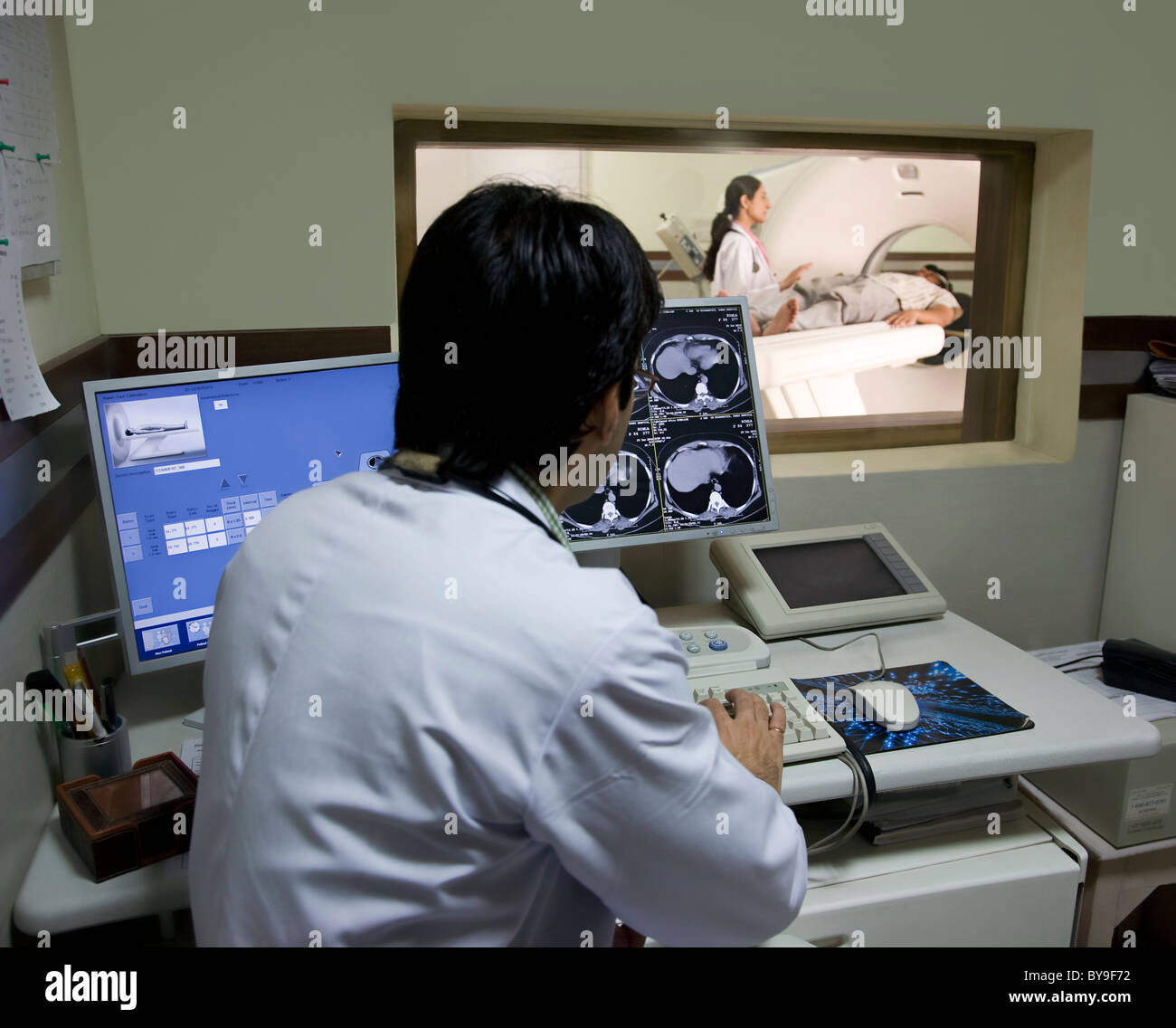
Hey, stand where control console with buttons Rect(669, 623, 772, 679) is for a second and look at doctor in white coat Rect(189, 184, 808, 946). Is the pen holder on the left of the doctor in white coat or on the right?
right

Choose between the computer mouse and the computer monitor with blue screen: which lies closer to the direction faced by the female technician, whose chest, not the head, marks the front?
the computer mouse

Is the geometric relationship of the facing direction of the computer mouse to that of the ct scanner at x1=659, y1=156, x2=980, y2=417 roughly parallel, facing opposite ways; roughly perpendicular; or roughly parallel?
roughly perpendicular

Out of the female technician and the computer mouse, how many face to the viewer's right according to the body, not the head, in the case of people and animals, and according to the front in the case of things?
1

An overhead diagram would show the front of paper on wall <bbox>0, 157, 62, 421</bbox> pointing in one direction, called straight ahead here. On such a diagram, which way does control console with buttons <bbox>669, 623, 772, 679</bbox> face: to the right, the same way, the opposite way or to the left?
to the right

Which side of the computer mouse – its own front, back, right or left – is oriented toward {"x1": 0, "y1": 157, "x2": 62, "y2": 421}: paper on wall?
left

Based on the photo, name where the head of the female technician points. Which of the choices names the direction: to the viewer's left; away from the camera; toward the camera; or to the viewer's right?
to the viewer's right

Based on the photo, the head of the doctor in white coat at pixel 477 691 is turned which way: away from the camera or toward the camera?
away from the camera

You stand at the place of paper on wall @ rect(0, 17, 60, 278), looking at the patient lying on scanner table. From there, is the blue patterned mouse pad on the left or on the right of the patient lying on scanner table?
right

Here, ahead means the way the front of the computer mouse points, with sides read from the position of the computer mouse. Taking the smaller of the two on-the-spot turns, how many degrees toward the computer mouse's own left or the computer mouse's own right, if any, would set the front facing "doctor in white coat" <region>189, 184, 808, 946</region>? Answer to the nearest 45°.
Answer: approximately 90° to the computer mouse's own left

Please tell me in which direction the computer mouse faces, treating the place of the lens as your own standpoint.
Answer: facing away from the viewer and to the left of the viewer

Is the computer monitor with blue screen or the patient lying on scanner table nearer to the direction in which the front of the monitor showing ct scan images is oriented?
the computer monitor with blue screen
